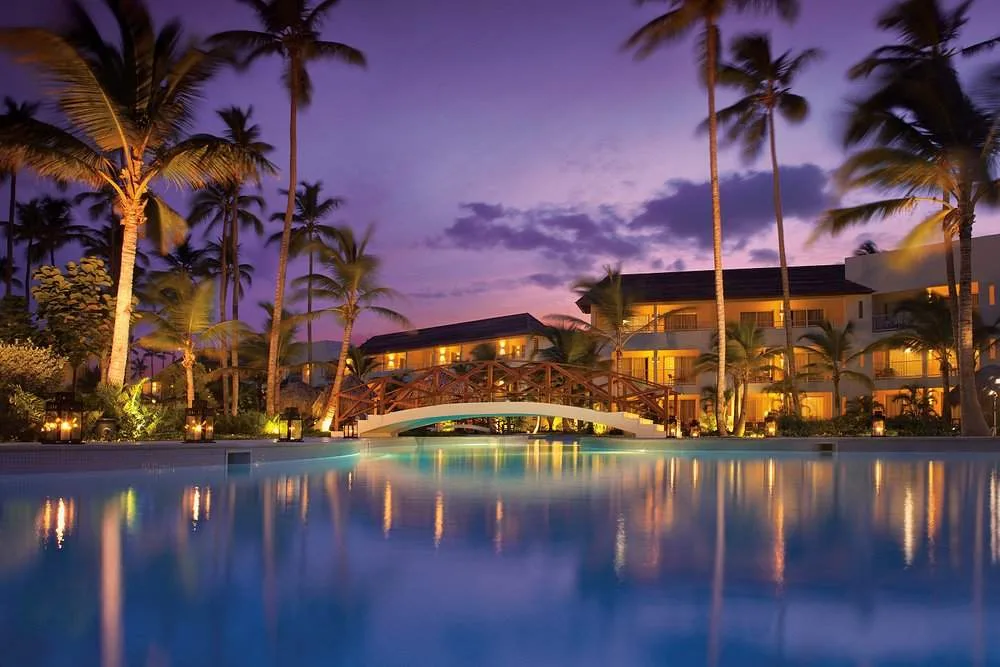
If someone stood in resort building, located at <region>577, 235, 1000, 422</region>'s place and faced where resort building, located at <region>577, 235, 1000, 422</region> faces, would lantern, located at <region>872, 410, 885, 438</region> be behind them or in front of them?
in front

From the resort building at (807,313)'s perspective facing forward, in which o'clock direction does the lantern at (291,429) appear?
The lantern is roughly at 1 o'clock from the resort building.

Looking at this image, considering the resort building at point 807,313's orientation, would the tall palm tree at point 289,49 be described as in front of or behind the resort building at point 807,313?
in front

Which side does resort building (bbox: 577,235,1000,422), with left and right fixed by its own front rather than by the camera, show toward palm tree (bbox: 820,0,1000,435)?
front

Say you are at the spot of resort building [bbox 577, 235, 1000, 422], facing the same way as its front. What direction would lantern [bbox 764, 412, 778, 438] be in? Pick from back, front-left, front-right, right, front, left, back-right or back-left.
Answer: front

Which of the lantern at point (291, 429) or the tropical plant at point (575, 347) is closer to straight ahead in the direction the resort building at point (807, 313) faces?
the lantern

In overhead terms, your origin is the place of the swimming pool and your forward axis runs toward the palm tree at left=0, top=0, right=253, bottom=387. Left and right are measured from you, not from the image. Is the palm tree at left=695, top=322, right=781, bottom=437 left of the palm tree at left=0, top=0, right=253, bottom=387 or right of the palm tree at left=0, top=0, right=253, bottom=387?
right

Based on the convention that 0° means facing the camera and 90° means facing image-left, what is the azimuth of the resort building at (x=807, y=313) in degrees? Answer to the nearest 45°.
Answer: approximately 0°

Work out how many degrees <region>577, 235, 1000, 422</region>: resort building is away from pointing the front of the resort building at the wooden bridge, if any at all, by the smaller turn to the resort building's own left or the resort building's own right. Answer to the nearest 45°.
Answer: approximately 45° to the resort building's own right

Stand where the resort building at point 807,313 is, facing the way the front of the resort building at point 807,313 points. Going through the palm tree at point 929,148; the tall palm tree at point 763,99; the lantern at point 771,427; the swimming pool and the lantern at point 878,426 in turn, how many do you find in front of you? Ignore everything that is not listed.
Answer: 5

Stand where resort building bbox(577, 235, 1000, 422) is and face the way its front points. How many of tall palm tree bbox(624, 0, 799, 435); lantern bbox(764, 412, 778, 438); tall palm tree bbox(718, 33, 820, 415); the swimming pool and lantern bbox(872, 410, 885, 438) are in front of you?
5

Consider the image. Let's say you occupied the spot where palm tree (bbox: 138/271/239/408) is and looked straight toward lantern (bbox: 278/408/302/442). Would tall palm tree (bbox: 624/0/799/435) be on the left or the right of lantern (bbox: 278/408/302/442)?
left

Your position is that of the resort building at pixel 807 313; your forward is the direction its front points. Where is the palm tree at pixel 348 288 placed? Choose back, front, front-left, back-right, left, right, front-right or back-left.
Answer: front-right
